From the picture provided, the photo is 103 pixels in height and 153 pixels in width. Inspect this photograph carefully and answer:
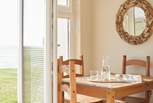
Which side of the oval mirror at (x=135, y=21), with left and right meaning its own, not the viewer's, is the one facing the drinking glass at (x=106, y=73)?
front

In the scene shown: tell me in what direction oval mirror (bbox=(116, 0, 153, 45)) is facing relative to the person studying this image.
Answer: facing the viewer and to the left of the viewer

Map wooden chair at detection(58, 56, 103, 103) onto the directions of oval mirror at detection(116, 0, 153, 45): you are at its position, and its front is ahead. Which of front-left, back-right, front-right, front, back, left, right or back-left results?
front

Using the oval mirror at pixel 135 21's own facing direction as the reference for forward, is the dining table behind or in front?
in front
